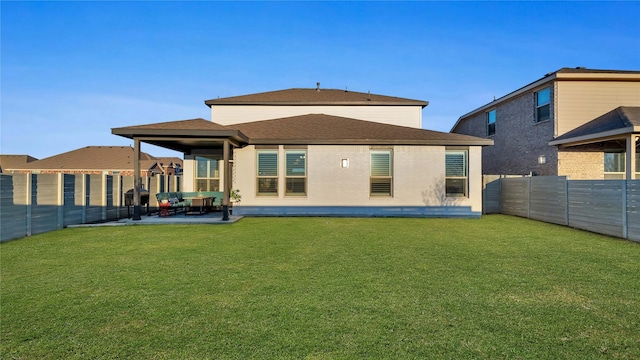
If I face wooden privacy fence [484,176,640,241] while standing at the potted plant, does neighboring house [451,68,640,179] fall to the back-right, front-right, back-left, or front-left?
front-left

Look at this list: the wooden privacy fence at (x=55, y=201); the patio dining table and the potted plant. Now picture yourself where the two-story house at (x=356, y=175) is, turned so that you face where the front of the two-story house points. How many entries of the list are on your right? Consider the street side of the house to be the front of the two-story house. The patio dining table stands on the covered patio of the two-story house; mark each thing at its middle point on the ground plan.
0

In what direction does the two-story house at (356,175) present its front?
away from the camera

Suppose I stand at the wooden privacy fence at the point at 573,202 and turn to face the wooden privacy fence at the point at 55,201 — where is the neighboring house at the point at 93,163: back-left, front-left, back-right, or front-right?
front-right

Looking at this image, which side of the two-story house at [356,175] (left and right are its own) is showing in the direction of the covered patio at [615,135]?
right

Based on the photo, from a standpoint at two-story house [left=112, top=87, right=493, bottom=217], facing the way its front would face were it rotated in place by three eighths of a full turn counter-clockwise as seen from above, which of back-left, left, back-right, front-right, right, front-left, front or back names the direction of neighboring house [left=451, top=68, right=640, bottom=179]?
back-left

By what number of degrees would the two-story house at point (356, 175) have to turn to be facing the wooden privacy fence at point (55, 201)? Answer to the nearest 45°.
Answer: approximately 90° to its left

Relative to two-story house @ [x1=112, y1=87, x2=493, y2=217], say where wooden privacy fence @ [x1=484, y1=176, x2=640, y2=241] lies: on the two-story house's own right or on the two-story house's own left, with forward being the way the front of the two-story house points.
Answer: on the two-story house's own right
